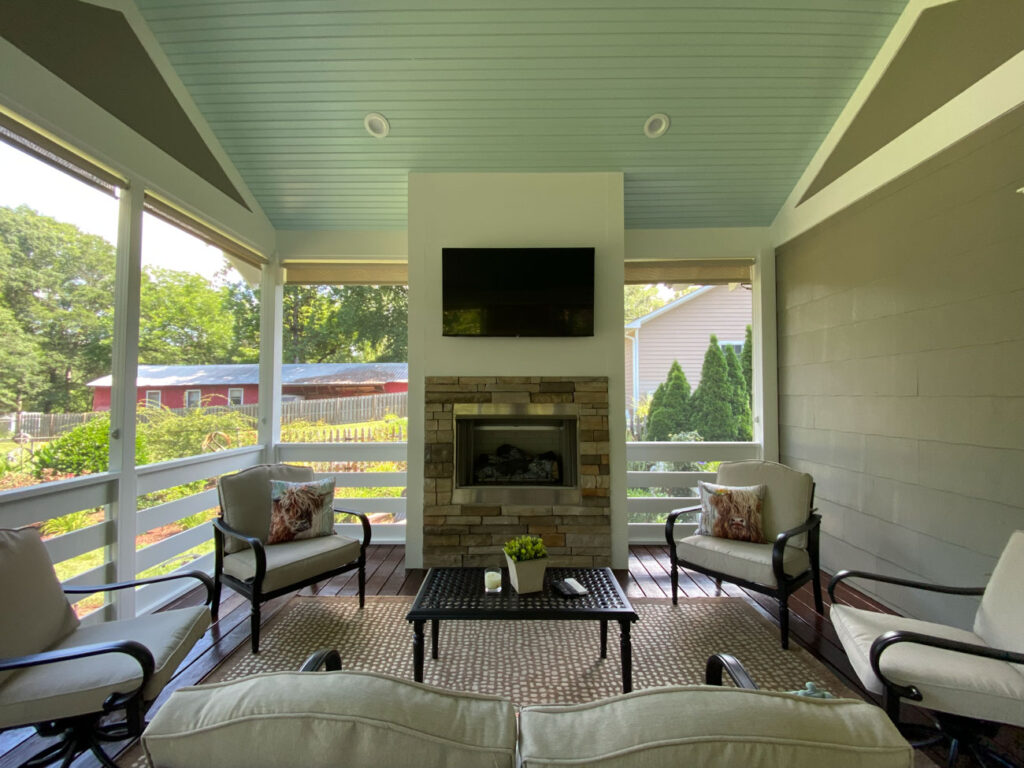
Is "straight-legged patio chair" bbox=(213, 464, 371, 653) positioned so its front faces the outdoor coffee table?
yes

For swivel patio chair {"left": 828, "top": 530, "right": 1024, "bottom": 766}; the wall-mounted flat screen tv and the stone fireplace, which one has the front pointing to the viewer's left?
the swivel patio chair

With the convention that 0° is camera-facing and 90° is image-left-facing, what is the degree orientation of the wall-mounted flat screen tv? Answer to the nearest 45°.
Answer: approximately 0°

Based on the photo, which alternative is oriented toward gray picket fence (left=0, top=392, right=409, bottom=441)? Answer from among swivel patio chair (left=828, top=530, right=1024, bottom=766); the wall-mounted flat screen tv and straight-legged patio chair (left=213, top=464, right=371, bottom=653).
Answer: swivel patio chair (left=828, top=530, right=1024, bottom=766)

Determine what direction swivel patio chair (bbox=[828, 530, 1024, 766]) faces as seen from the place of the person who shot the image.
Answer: facing to the left of the viewer

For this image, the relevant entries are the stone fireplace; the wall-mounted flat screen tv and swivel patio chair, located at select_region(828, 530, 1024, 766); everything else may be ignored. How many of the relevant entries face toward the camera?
2

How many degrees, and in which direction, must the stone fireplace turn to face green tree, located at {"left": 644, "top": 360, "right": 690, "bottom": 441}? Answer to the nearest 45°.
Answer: approximately 135° to its left
